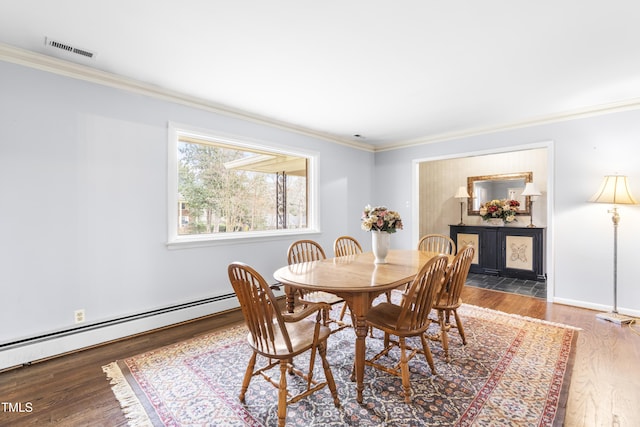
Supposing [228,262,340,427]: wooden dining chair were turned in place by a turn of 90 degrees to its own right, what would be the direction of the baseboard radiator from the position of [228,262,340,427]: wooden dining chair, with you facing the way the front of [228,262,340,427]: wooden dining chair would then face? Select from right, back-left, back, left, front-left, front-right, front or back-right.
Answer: back

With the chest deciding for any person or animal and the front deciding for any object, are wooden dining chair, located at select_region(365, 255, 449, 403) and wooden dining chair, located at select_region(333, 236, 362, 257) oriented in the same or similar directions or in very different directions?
very different directions

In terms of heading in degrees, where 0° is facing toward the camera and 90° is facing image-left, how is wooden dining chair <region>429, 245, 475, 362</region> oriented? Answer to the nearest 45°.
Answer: approximately 135°

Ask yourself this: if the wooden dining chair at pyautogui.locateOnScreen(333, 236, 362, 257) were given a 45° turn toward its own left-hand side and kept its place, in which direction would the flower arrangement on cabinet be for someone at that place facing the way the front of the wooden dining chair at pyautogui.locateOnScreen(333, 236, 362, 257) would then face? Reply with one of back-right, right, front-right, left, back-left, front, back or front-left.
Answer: front-left

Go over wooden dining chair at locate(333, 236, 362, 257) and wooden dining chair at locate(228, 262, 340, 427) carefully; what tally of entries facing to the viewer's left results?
0

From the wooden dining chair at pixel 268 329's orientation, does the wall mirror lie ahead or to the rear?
ahead

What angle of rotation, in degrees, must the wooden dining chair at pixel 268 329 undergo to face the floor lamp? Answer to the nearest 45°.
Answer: approximately 45° to its right

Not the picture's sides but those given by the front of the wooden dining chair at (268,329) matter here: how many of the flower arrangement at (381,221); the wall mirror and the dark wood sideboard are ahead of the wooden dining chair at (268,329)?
3

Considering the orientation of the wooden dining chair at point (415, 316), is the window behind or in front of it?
in front

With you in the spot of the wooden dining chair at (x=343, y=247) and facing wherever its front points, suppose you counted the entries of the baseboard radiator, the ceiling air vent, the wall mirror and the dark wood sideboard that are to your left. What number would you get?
2

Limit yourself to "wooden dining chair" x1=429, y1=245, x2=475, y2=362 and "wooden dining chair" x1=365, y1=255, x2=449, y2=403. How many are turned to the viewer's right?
0

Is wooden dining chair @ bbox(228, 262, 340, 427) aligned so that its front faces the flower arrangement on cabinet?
yes
